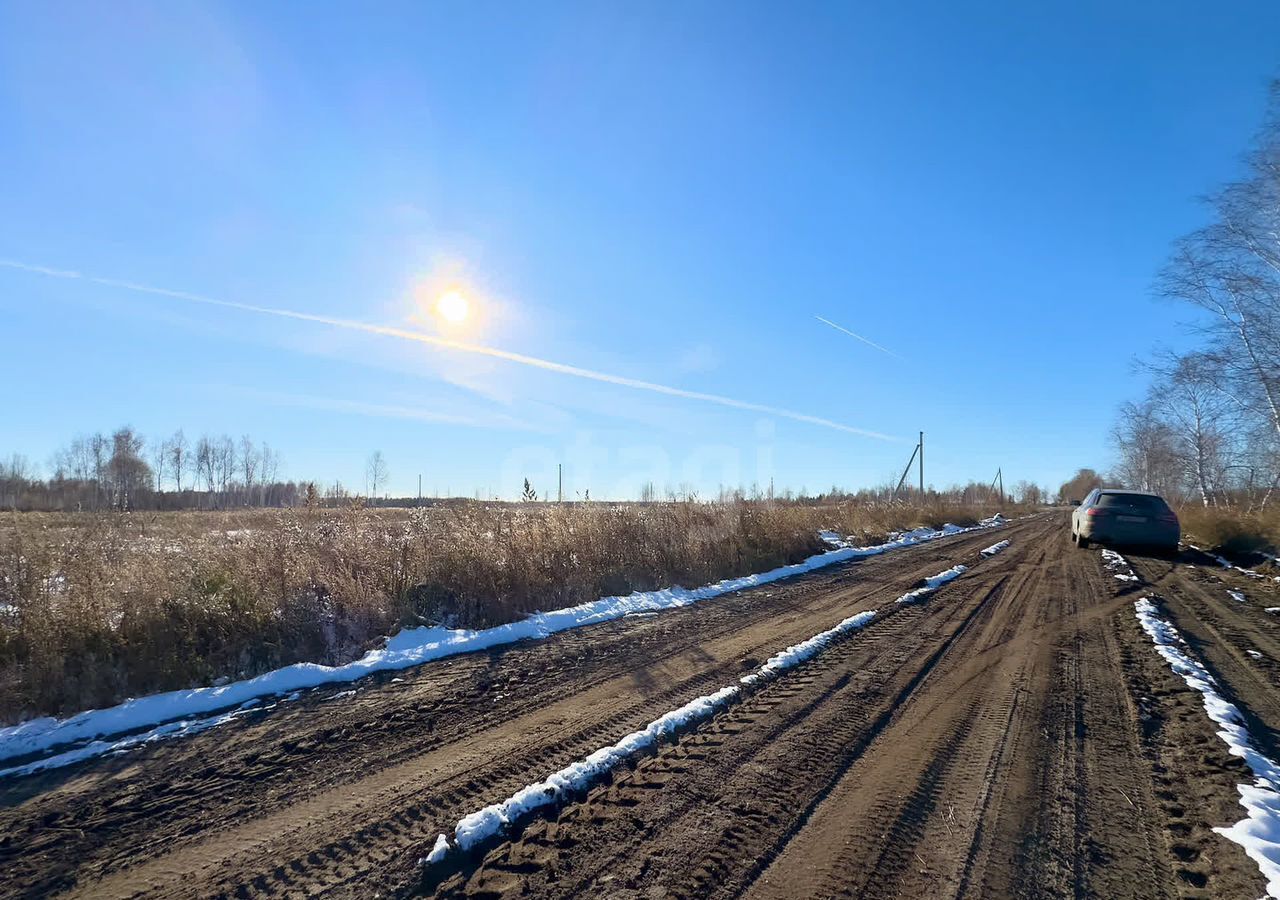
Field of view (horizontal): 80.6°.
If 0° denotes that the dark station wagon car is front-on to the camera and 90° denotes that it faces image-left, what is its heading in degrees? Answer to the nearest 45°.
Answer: approximately 180°
